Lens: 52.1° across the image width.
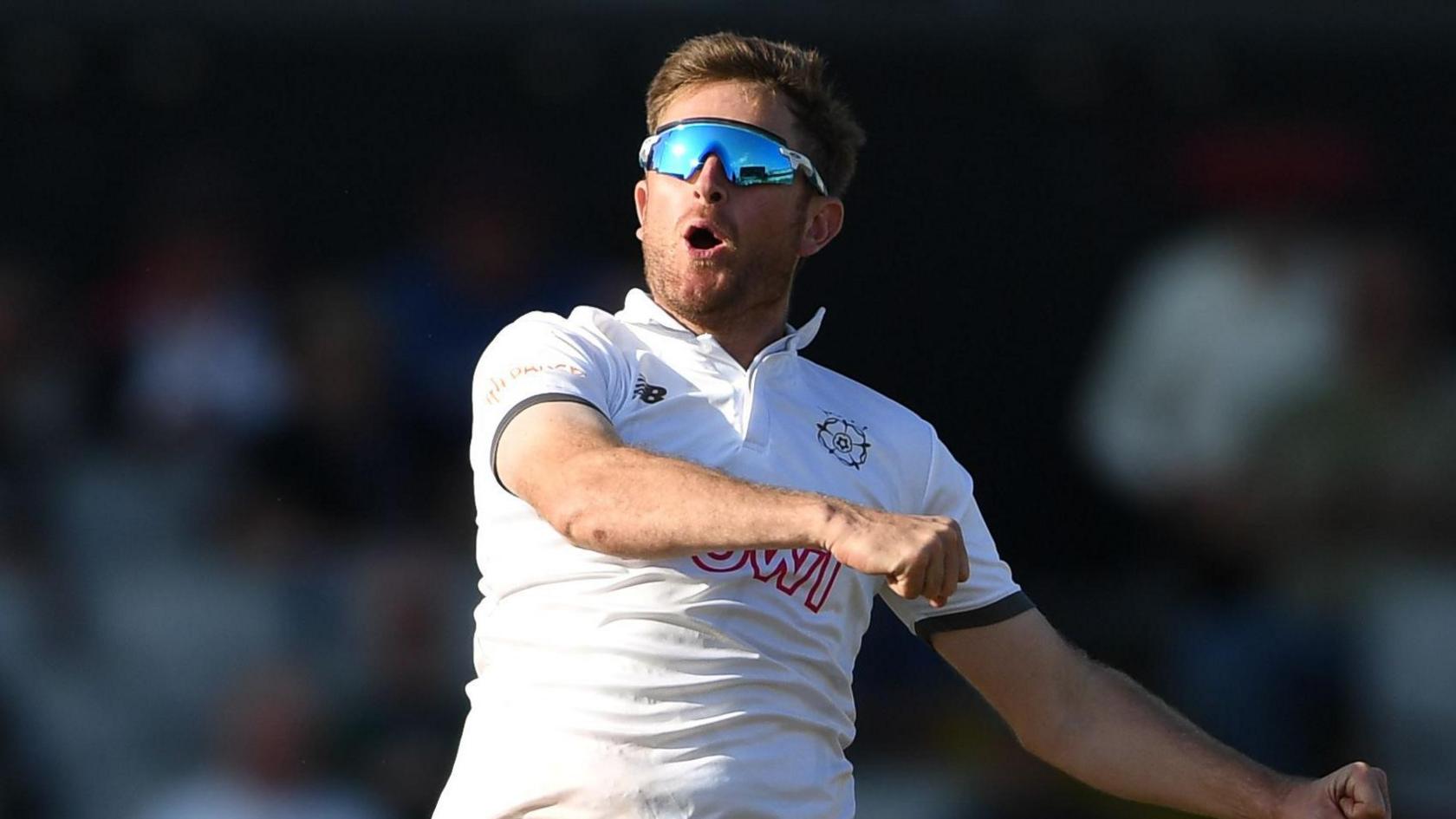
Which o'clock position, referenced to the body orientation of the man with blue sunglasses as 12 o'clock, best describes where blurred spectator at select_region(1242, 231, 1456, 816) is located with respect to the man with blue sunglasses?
The blurred spectator is roughly at 7 o'clock from the man with blue sunglasses.

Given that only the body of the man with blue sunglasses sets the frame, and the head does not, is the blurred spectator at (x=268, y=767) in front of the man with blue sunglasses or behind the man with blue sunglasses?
behind

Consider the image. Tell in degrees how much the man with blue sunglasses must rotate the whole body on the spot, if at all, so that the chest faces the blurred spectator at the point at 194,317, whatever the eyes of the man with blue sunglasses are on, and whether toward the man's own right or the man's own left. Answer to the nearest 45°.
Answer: approximately 135° to the man's own right

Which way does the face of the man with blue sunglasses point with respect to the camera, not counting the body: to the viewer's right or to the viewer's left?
to the viewer's left

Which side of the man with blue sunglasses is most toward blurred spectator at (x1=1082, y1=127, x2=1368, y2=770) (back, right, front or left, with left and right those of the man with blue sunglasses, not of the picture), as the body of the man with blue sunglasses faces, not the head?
back

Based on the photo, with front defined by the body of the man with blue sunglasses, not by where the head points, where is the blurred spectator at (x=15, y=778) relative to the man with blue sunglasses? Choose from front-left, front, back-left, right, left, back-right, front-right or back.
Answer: back-right

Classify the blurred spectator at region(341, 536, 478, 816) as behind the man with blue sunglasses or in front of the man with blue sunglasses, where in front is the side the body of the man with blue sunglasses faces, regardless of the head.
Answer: behind

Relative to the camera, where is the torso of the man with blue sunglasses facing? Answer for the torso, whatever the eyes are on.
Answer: toward the camera
